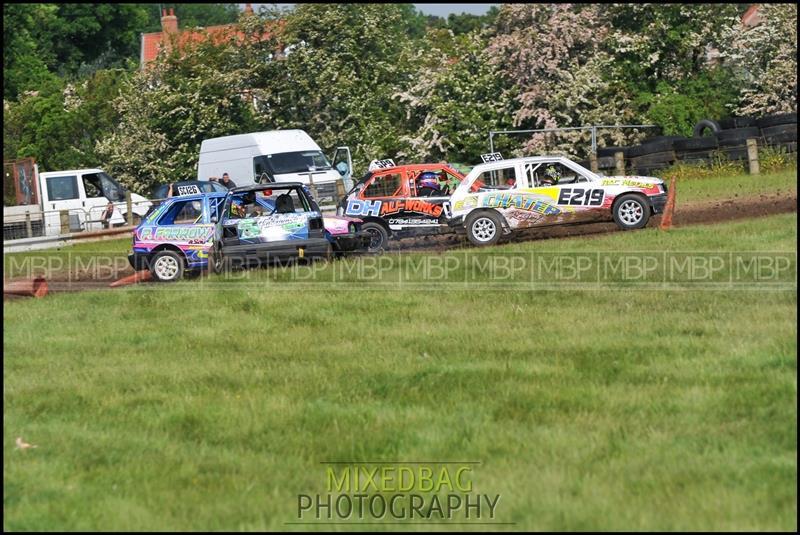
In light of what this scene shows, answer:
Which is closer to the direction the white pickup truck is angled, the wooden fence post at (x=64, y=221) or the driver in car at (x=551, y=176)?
the driver in car

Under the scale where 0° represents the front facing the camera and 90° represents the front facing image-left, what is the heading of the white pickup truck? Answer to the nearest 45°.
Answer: approximately 270°

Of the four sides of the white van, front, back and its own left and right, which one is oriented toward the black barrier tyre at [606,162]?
front

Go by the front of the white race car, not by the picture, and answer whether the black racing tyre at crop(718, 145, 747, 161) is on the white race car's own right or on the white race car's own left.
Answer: on the white race car's own left

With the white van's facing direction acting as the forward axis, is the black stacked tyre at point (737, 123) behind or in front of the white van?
in front

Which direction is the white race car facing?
to the viewer's right

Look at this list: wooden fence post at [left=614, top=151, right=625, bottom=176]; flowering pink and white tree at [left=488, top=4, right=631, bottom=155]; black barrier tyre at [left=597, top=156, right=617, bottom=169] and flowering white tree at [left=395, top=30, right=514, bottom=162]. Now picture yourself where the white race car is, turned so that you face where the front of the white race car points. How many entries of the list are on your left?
4

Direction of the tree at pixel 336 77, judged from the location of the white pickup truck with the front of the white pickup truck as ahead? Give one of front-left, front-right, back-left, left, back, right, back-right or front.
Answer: front-left

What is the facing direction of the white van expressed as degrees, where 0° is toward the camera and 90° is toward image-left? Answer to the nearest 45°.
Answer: approximately 315°

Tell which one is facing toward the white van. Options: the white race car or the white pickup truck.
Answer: the white pickup truck
